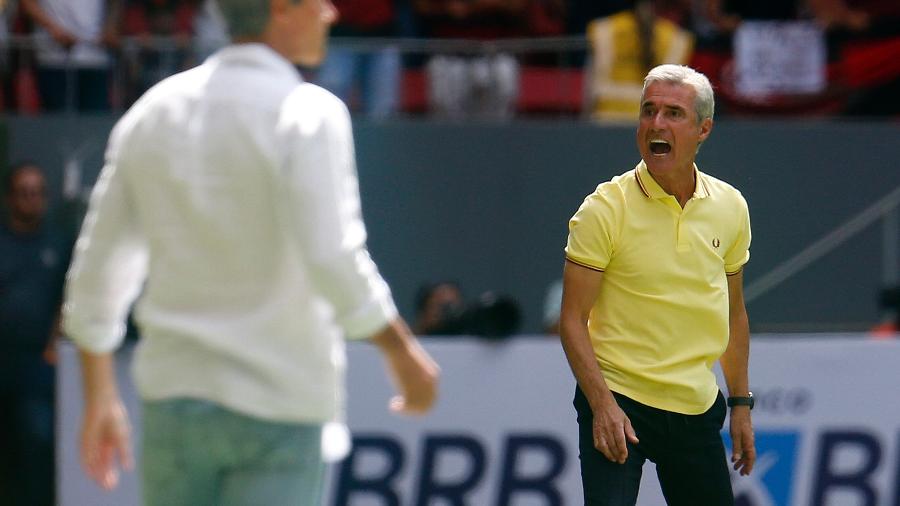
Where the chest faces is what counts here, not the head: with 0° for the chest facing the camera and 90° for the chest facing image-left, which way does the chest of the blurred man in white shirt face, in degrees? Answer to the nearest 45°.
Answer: approximately 225°

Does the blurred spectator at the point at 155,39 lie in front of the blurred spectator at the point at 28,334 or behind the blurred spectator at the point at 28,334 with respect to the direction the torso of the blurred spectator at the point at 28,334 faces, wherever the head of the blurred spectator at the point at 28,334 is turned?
behind

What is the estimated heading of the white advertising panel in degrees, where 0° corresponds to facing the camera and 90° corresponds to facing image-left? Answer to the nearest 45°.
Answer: approximately 0°

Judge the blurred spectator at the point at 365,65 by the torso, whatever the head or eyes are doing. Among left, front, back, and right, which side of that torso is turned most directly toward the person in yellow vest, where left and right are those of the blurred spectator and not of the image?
left

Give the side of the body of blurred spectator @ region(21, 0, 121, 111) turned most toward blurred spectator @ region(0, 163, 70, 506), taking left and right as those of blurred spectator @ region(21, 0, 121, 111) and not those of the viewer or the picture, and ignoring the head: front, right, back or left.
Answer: front

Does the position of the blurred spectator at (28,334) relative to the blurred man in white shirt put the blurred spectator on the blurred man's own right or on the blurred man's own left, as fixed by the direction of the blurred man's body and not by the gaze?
on the blurred man's own left
